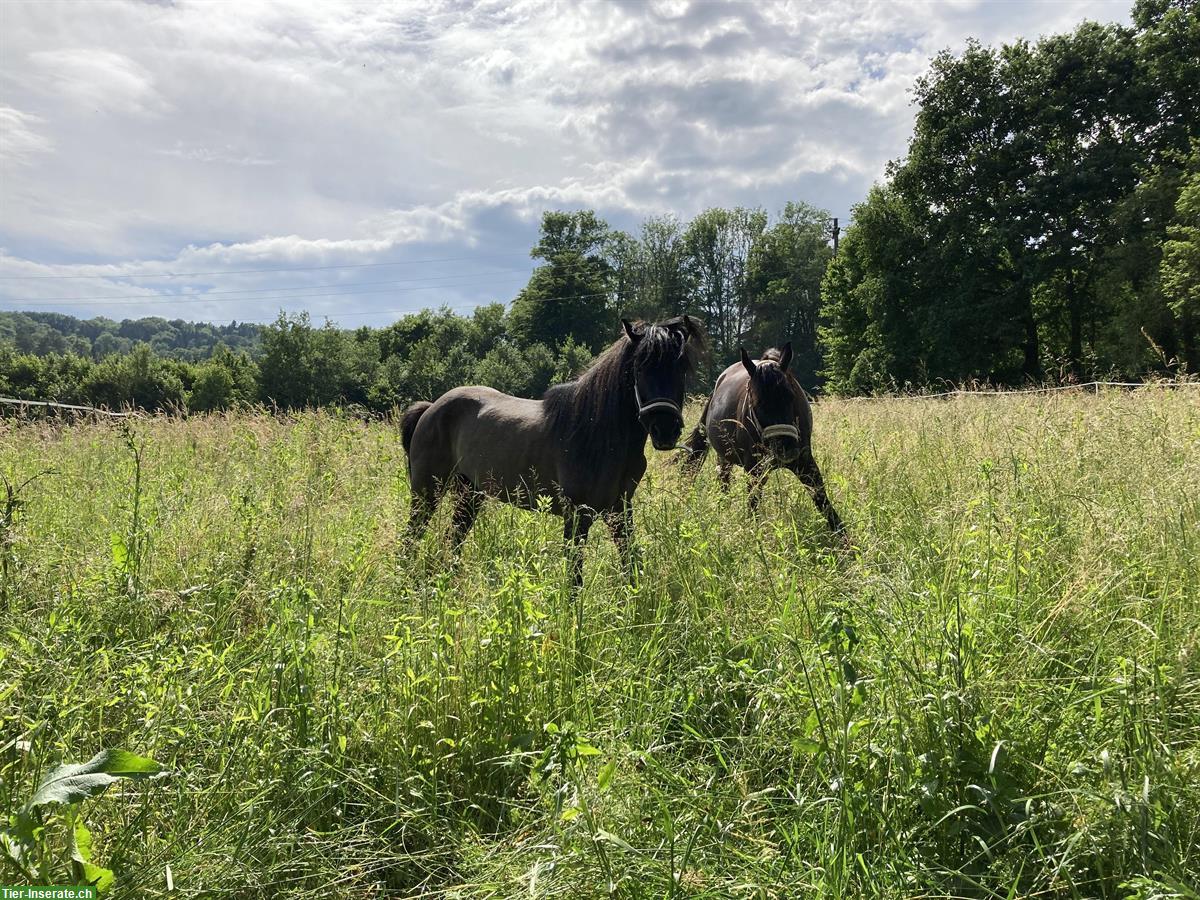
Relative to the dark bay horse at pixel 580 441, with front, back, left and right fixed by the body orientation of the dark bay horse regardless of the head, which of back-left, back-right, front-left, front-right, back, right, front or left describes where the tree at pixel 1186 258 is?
left

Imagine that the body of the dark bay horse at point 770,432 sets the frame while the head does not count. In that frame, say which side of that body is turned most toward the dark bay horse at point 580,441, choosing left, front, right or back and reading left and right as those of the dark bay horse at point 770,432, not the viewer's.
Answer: right

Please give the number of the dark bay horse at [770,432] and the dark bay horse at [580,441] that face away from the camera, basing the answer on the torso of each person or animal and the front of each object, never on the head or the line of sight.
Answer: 0

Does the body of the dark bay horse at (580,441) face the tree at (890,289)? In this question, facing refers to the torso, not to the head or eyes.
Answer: no

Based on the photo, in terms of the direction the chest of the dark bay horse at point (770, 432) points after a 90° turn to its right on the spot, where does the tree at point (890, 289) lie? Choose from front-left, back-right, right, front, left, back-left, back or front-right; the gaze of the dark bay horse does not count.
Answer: back-right

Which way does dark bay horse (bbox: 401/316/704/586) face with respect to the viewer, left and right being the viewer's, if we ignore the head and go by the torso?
facing the viewer and to the right of the viewer

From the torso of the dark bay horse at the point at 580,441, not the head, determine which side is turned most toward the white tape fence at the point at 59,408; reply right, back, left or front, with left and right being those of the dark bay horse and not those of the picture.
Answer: back

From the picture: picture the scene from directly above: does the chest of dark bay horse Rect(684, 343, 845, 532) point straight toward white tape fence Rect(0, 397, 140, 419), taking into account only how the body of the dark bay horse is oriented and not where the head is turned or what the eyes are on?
no

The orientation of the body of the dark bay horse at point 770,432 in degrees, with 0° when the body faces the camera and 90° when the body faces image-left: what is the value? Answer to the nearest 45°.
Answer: approximately 315°
